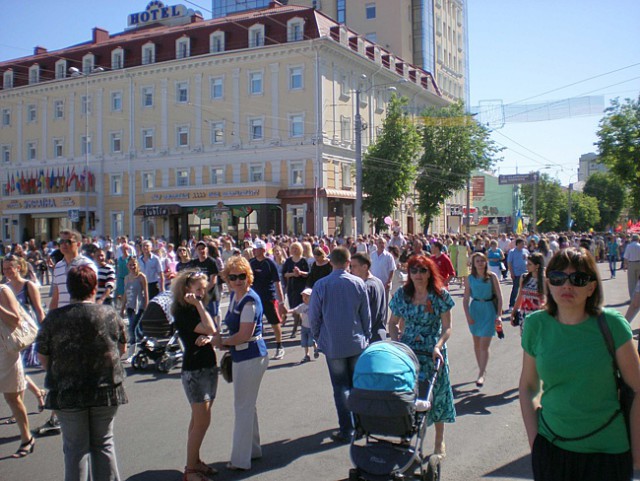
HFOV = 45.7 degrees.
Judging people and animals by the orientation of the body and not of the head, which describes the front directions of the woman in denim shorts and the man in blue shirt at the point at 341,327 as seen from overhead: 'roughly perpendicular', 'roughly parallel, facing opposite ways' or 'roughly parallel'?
roughly perpendicular

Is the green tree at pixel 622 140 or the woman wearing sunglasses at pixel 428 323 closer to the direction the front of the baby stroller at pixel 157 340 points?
the woman wearing sunglasses

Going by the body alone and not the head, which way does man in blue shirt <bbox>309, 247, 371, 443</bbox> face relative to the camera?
away from the camera

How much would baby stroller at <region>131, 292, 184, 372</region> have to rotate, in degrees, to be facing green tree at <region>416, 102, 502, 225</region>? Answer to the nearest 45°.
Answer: approximately 180°

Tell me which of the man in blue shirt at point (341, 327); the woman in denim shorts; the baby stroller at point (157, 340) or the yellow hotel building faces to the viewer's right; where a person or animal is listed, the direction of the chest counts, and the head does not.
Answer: the woman in denim shorts

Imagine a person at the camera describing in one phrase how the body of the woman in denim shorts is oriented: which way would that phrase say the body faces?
to the viewer's right

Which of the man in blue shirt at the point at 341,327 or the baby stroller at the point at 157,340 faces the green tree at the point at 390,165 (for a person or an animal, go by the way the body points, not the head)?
the man in blue shirt

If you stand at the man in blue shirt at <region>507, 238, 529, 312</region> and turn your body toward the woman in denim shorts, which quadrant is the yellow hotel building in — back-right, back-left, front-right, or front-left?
back-right

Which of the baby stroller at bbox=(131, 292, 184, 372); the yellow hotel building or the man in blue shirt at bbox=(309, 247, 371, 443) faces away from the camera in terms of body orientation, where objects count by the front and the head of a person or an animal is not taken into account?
the man in blue shirt

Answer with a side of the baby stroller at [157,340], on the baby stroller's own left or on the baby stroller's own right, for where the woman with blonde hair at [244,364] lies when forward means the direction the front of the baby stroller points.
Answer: on the baby stroller's own left

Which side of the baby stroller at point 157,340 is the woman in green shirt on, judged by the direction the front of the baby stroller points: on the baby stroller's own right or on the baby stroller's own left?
on the baby stroller's own left
